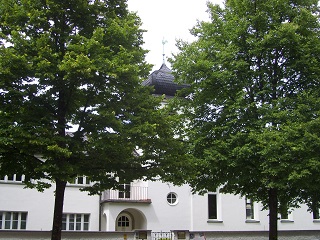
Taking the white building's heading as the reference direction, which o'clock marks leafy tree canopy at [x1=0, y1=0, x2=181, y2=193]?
The leafy tree canopy is roughly at 12 o'clock from the white building.

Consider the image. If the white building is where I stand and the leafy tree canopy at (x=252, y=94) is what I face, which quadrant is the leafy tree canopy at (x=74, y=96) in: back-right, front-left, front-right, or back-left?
front-right

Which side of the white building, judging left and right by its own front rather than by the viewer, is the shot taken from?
front

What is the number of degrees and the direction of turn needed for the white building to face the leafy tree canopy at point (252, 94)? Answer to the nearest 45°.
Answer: approximately 45° to its left
